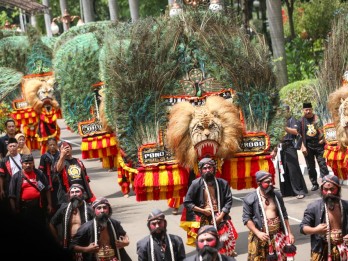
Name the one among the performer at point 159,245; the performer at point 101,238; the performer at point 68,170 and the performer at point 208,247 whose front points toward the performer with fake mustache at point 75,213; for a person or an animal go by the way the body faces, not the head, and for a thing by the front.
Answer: the performer at point 68,170

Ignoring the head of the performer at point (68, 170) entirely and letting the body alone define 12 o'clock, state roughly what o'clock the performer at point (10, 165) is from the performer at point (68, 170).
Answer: the performer at point (10, 165) is roughly at 4 o'clock from the performer at point (68, 170).

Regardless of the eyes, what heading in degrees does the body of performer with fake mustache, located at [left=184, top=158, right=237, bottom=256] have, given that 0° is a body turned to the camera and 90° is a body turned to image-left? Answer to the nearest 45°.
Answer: approximately 0°

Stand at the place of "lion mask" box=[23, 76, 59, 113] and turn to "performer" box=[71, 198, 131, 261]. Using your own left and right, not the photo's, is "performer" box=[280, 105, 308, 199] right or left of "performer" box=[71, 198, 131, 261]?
left

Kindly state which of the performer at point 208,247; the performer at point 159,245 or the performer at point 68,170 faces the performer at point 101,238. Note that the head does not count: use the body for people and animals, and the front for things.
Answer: the performer at point 68,170

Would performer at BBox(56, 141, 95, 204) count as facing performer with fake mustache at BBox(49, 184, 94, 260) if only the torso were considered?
yes

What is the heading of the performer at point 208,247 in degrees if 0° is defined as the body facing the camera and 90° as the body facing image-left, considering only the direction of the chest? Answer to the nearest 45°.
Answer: approximately 0°

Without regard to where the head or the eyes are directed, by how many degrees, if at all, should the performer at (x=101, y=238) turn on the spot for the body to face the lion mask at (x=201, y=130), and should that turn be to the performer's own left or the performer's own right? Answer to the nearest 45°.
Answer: approximately 135° to the performer's own left

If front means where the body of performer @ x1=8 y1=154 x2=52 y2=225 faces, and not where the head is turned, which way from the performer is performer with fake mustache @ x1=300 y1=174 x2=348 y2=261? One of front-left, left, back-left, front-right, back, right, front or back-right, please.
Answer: front-left

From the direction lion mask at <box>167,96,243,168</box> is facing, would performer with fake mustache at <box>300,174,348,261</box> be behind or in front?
in front
